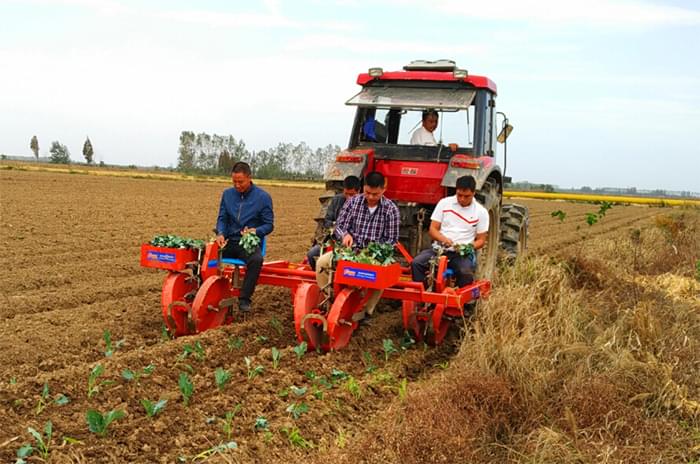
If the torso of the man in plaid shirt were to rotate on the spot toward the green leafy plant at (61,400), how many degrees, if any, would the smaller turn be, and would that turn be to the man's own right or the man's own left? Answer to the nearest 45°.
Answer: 0° — they already face it

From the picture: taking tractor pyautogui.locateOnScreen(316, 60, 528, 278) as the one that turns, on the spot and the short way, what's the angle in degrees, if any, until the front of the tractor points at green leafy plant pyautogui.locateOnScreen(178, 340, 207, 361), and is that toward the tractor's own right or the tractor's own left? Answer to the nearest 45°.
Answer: approximately 180°

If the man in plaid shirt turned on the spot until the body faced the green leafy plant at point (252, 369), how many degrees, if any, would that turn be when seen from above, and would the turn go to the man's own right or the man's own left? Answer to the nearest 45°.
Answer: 0° — they already face it

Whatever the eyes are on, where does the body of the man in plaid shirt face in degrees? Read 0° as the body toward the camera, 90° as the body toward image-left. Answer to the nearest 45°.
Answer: approximately 45°

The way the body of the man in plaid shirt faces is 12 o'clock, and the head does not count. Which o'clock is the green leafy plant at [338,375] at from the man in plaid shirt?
The green leafy plant is roughly at 11 o'clock from the man in plaid shirt.

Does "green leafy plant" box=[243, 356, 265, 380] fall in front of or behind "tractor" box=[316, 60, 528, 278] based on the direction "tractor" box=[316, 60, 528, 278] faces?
behind

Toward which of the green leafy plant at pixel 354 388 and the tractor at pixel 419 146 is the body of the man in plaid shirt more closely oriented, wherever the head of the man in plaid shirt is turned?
the green leafy plant

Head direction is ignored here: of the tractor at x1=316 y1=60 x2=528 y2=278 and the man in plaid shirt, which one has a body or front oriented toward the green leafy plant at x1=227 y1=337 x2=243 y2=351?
the man in plaid shirt

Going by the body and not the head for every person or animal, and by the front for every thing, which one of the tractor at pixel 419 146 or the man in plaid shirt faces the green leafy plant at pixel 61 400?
the man in plaid shirt
